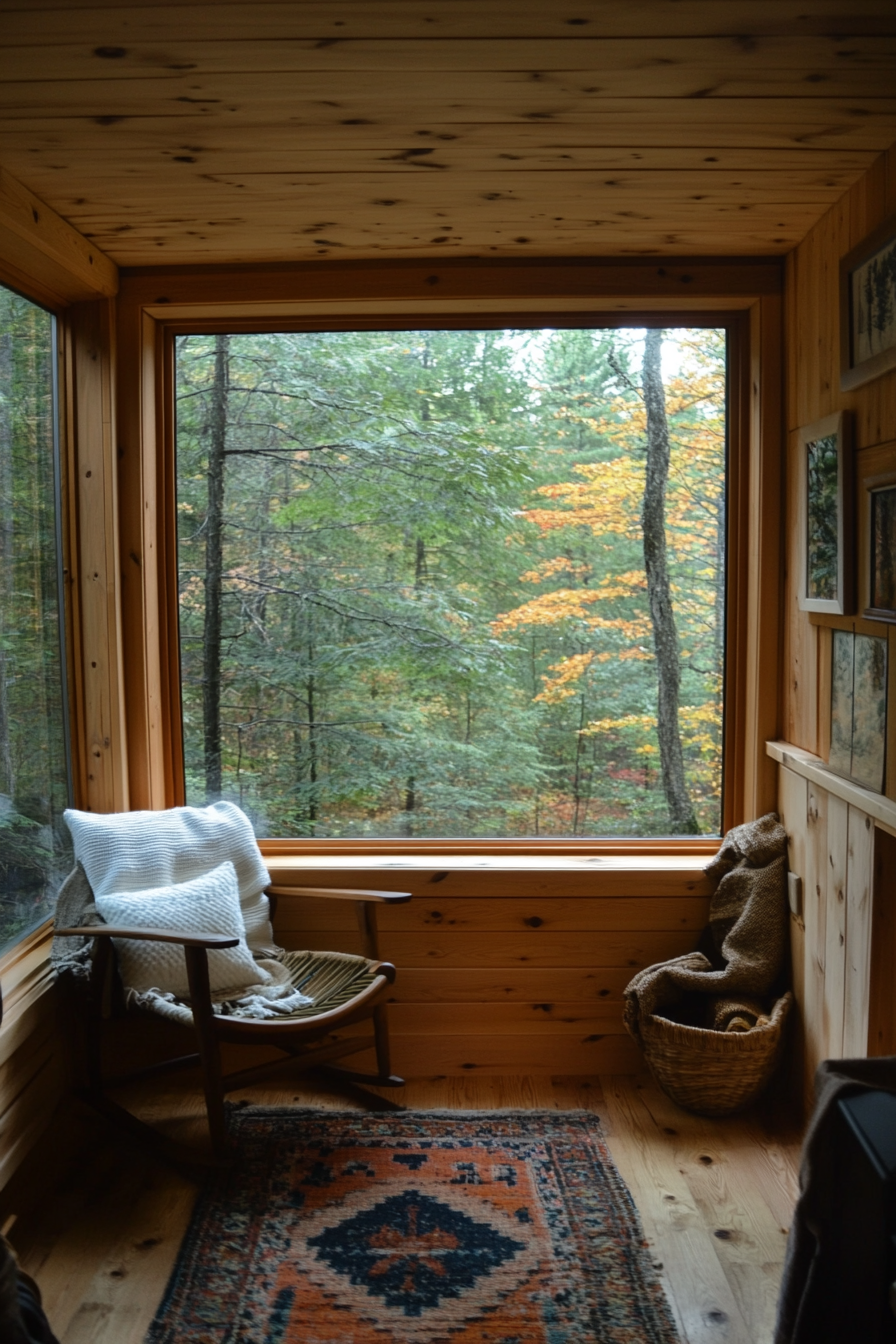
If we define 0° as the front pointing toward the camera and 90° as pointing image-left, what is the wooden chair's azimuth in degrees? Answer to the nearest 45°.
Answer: approximately 315°

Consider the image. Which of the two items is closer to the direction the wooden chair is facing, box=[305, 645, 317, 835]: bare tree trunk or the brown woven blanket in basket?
the brown woven blanket in basket

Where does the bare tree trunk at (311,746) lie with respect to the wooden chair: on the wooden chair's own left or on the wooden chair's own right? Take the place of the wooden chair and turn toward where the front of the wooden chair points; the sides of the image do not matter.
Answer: on the wooden chair's own left

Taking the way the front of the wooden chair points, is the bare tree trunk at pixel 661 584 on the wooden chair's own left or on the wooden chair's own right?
on the wooden chair's own left
